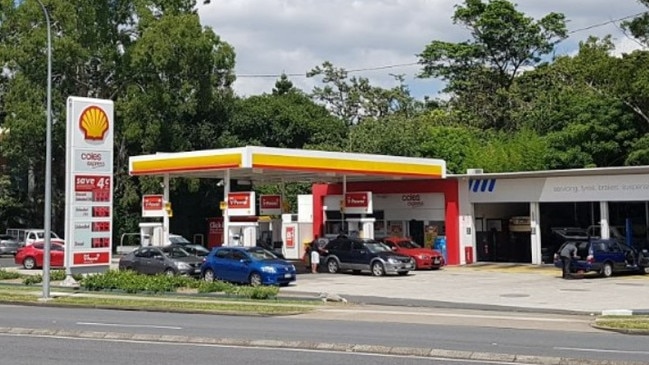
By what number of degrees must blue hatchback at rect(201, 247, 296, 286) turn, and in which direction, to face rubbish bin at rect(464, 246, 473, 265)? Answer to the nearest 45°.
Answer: approximately 90° to its left

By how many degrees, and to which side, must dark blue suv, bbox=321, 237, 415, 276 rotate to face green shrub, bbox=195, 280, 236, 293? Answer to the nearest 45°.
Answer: approximately 90° to its right

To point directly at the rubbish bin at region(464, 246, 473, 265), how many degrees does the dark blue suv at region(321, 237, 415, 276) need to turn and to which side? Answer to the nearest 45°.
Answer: approximately 90° to its left

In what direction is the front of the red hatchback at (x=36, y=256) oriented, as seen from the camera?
facing to the left of the viewer

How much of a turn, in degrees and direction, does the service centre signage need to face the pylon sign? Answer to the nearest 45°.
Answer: approximately 45° to its right

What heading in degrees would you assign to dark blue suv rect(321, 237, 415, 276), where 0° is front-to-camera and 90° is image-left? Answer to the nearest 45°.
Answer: approximately 315°

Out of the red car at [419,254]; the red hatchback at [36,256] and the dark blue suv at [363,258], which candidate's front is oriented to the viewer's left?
the red hatchback at [36,256]

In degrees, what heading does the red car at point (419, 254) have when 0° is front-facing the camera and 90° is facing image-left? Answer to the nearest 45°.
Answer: approximately 315°

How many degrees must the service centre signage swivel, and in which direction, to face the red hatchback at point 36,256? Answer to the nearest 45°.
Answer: approximately 90° to its right

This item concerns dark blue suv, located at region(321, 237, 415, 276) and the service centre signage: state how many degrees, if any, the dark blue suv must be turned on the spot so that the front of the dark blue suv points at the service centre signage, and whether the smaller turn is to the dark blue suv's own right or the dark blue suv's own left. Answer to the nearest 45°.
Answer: approximately 45° to the dark blue suv's own left
